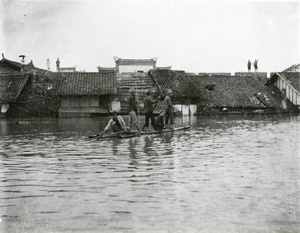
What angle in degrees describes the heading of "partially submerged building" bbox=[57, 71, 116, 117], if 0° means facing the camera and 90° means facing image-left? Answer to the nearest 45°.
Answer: approximately 0°

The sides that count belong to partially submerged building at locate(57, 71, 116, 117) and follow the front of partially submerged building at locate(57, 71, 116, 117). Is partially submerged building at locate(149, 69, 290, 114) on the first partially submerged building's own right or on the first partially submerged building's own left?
on the first partially submerged building's own left

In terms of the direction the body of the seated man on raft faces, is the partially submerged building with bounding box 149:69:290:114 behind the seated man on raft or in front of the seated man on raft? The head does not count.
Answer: behind

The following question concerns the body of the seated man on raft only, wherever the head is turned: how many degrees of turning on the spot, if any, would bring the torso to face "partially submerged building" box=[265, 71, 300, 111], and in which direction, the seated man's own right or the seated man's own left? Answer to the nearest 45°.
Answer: approximately 135° to the seated man's own left

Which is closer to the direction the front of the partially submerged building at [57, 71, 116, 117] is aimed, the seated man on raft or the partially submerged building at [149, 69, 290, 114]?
the seated man on raft

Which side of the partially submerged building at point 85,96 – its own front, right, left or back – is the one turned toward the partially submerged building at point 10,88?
right

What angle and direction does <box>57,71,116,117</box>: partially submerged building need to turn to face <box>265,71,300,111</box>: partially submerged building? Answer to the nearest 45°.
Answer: approximately 90° to its left

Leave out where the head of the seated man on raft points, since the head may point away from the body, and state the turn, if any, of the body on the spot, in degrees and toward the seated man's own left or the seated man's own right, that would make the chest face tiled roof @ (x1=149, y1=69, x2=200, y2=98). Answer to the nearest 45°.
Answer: approximately 180°

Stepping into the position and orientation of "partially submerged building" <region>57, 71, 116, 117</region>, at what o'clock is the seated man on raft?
The seated man on raft is roughly at 12 o'clock from the partially submerged building.

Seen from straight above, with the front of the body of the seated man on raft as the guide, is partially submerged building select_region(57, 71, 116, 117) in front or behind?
behind
